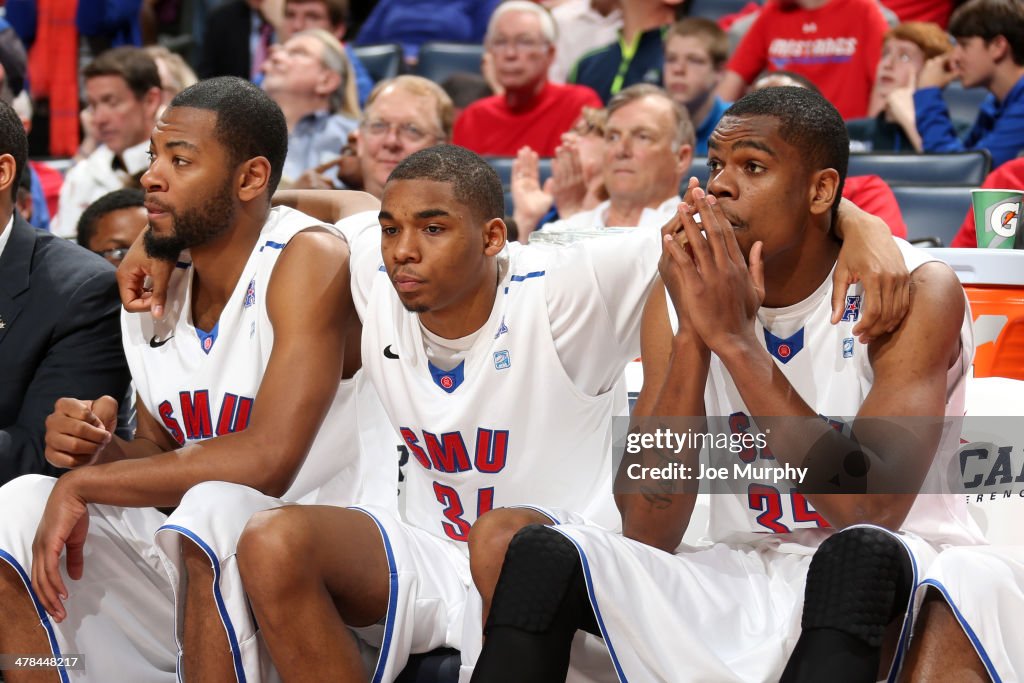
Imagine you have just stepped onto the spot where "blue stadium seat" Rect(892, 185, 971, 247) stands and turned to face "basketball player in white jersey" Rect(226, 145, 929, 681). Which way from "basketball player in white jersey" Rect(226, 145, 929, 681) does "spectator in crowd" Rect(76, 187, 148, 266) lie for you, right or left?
right

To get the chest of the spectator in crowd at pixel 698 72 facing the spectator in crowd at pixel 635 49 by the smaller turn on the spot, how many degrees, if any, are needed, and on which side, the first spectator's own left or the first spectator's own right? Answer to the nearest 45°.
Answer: approximately 135° to the first spectator's own right

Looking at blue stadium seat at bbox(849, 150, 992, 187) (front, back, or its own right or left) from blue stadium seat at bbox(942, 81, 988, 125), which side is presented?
back

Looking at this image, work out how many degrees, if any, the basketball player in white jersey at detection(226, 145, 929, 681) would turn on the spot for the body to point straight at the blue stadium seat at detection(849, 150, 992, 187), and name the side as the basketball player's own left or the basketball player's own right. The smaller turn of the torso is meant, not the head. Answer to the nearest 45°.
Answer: approximately 180°

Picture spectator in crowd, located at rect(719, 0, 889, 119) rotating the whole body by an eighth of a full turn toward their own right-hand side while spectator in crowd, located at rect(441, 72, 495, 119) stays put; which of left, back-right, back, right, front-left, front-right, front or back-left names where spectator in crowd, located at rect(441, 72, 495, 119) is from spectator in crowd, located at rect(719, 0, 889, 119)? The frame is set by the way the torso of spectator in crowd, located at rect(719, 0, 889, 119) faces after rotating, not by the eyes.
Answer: front-right

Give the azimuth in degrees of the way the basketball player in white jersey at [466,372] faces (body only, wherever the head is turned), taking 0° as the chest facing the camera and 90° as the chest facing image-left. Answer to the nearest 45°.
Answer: approximately 45°

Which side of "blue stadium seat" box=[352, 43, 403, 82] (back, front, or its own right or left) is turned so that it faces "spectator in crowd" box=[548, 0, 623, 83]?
left

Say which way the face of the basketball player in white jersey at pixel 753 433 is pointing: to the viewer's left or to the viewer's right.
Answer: to the viewer's left
